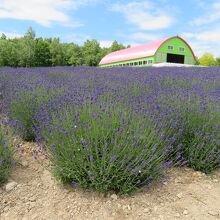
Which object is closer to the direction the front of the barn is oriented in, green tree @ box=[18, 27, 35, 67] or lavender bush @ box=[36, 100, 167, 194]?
the lavender bush

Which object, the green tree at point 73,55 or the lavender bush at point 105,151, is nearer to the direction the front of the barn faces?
the lavender bush

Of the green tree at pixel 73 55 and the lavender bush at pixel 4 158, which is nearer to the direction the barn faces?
the lavender bush

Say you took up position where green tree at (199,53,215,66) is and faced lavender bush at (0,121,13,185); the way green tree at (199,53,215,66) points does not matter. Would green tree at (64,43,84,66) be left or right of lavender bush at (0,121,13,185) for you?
right

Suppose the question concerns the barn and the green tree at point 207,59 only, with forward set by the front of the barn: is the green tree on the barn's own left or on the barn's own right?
on the barn's own left

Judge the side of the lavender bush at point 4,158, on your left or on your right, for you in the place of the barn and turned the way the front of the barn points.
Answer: on your right

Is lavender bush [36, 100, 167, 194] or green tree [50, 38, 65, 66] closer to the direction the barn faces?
the lavender bush

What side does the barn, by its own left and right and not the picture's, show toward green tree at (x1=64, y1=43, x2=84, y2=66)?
back

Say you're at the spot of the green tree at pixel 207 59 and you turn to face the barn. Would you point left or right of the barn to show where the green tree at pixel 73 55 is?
right

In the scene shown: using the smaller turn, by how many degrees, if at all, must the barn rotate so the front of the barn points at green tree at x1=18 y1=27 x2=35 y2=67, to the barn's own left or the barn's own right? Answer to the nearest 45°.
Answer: approximately 135° to the barn's own right

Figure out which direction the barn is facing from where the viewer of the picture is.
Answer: facing the viewer and to the right of the viewer

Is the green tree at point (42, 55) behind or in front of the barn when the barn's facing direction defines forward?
behind
